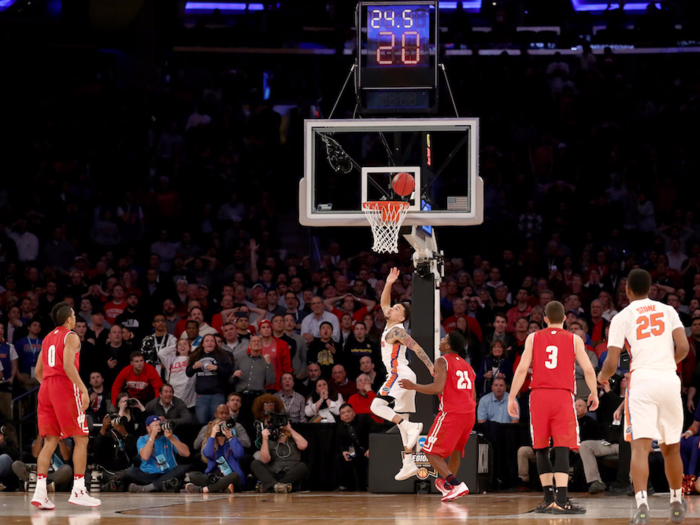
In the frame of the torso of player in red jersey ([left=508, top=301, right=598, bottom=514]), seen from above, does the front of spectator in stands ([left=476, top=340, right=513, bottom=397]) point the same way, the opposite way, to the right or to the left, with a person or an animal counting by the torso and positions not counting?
the opposite way

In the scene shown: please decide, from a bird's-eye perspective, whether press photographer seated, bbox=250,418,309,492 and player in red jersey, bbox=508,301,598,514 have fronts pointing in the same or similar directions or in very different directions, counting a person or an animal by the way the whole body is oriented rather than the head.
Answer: very different directions

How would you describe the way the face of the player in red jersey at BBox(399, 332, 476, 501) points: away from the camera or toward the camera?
away from the camera
